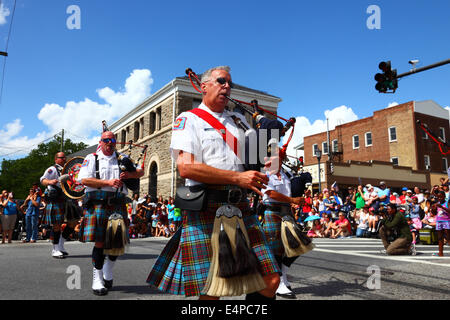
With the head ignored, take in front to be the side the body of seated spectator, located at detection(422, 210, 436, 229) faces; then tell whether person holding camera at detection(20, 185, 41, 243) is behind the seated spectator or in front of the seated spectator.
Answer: in front

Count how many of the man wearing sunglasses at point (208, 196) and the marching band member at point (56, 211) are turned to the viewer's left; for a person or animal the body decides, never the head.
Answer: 0

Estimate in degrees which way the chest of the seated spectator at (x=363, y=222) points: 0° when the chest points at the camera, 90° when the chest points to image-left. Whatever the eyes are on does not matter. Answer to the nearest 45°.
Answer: approximately 45°

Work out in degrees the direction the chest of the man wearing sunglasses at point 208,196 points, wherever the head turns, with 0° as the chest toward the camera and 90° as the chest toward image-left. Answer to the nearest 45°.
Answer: approximately 315°

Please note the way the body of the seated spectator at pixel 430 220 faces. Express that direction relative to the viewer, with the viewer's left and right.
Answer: facing the viewer and to the left of the viewer

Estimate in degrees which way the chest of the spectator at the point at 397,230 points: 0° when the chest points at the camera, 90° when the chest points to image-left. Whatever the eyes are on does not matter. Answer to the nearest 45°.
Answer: approximately 90°

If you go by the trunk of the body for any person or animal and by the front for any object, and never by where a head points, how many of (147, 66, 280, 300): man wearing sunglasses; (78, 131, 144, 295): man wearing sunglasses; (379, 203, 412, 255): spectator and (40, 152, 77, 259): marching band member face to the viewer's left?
1

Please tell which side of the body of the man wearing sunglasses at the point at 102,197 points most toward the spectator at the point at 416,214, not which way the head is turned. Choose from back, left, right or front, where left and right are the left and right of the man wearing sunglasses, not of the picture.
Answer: left
